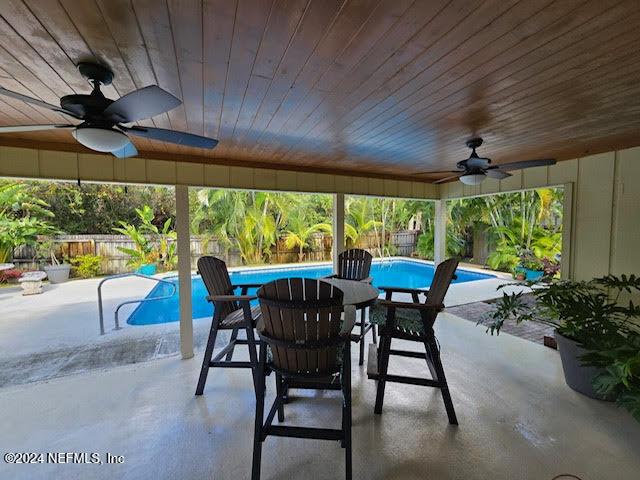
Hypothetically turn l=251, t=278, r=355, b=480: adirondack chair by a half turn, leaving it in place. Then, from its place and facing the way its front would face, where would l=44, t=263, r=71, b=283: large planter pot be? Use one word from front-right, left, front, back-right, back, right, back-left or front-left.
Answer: back-right

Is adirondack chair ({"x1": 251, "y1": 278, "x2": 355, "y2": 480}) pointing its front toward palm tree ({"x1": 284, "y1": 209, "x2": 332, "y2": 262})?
yes

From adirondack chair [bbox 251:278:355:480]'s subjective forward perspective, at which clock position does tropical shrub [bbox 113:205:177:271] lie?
The tropical shrub is roughly at 11 o'clock from the adirondack chair.

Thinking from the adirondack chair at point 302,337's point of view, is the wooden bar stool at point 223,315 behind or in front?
in front

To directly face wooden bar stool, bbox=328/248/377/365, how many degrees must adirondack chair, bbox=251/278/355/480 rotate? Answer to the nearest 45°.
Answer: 0° — it already faces it

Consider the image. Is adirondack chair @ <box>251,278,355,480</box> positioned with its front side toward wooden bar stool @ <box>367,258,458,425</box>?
no

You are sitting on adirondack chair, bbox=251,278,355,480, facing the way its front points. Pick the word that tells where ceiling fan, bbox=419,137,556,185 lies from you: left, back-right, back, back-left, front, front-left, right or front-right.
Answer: front-right

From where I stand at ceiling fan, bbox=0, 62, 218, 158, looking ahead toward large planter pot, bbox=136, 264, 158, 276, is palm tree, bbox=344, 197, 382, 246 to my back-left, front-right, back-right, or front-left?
front-right

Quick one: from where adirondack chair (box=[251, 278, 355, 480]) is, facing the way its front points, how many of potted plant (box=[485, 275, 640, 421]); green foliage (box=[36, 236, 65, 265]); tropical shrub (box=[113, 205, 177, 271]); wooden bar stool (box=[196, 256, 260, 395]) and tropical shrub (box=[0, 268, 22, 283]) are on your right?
1

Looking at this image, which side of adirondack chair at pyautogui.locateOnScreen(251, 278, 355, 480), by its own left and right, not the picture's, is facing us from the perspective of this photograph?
back

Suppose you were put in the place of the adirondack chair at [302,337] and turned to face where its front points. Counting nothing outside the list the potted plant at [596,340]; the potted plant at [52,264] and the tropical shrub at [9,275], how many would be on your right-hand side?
1

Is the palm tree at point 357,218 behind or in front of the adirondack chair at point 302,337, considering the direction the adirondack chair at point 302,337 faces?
in front

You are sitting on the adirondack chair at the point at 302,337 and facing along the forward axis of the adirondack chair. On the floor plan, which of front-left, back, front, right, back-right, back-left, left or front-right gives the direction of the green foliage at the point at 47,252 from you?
front-left

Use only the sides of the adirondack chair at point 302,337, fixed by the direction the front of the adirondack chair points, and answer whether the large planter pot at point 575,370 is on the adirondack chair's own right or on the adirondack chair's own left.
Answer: on the adirondack chair's own right

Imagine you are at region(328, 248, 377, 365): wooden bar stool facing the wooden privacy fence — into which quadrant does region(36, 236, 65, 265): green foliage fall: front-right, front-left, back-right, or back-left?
front-left

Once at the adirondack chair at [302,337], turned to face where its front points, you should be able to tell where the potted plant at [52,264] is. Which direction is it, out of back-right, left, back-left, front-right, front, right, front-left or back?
front-left

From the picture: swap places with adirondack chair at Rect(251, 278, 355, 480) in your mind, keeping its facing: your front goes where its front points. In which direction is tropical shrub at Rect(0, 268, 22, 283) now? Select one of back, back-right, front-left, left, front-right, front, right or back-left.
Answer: front-left
